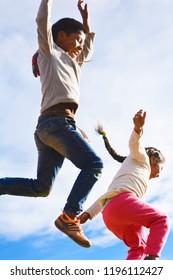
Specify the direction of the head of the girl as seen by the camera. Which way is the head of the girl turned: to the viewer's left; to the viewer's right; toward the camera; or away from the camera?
to the viewer's right

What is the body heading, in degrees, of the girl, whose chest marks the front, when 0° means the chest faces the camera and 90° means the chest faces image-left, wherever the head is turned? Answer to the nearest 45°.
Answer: approximately 270°

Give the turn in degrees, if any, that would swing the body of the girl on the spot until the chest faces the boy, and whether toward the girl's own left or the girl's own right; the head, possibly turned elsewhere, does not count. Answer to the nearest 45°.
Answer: approximately 135° to the girl's own right

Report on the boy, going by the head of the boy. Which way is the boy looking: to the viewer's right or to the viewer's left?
to the viewer's right
